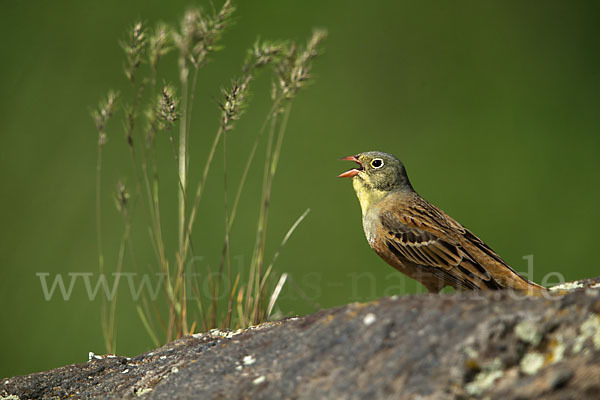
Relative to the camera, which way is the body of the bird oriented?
to the viewer's left
